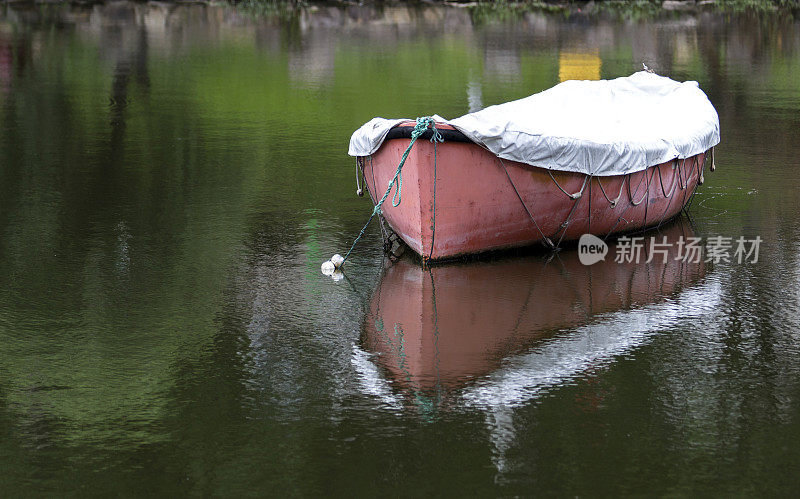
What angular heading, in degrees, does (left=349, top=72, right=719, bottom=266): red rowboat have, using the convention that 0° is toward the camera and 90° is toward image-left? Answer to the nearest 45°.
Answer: approximately 45°
